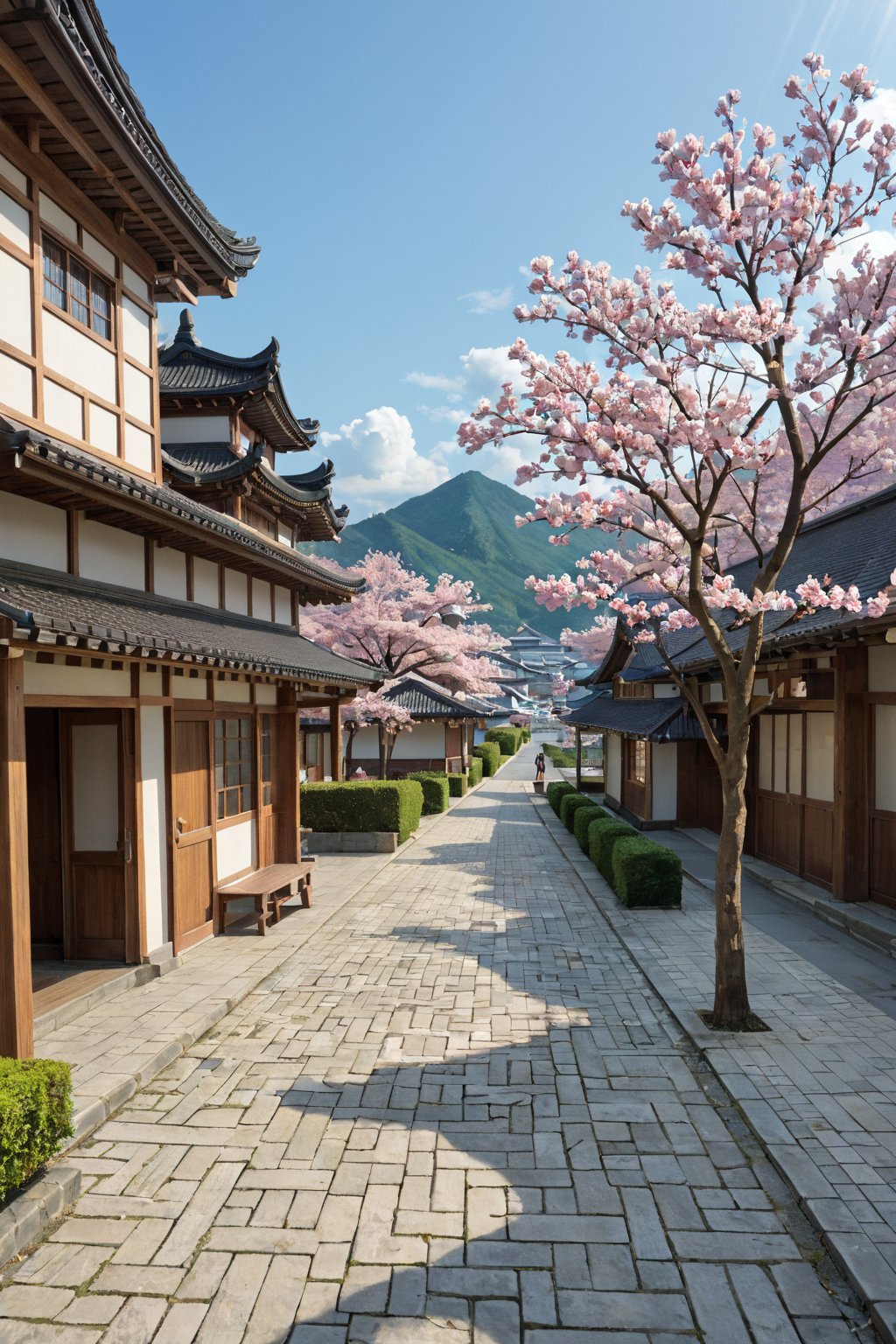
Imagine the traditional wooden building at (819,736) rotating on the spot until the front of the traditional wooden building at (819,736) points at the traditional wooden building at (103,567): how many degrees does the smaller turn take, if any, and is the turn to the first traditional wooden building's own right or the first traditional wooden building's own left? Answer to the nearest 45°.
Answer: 0° — it already faces it

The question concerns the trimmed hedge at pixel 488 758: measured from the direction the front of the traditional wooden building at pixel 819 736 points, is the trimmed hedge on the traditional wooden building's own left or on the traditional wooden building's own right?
on the traditional wooden building's own right

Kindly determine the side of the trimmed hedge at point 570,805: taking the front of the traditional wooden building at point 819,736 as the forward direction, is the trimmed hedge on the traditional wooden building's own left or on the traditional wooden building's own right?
on the traditional wooden building's own right

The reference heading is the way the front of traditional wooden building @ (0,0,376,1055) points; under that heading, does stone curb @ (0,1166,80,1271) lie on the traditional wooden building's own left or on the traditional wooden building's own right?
on the traditional wooden building's own right

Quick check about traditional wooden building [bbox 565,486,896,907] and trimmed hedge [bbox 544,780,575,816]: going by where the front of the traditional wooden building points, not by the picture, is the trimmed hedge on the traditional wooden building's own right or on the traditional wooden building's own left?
on the traditional wooden building's own right

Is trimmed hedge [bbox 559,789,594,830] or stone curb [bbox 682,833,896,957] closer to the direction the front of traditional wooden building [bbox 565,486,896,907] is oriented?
the stone curb

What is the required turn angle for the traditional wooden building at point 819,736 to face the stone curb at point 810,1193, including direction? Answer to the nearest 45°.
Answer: approximately 45° to its left

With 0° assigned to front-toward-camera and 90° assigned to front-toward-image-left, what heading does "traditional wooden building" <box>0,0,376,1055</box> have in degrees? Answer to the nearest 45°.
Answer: approximately 315°

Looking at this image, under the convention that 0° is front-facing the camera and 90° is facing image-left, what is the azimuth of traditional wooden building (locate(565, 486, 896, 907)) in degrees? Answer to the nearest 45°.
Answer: approximately 45°
